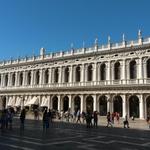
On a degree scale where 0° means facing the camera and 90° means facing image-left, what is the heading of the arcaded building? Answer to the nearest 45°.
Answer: approximately 45°
